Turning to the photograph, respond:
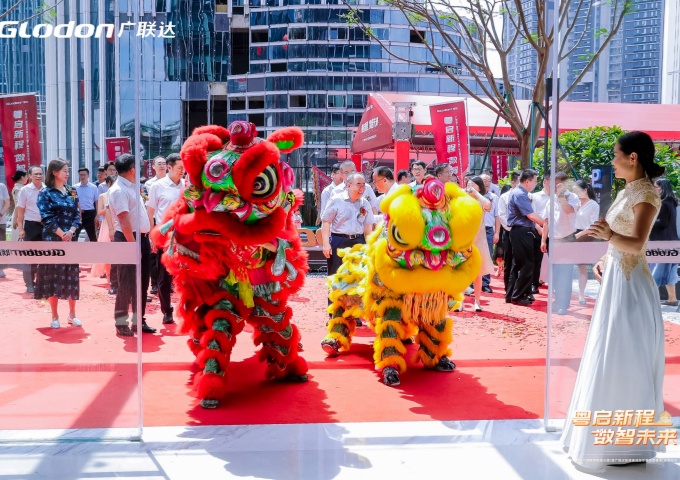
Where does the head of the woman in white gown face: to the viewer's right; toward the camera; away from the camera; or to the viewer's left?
to the viewer's left

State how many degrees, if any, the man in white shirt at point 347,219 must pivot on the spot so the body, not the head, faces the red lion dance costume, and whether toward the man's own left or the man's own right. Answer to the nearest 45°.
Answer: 0° — they already face it

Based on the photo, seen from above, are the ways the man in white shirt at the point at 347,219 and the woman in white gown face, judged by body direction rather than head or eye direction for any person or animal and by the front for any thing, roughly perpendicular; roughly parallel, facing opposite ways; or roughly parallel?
roughly perpendicular

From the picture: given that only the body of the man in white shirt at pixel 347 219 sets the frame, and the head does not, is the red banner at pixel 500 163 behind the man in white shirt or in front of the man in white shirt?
behind

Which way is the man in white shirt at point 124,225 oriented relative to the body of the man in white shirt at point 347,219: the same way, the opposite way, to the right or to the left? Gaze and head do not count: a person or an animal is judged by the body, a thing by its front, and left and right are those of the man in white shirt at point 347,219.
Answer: to the left

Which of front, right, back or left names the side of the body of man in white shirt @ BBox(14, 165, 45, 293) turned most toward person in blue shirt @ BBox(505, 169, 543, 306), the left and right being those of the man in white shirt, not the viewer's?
left

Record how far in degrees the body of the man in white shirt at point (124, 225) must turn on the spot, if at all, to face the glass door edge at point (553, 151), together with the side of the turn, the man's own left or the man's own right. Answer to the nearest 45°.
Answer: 0° — they already face it

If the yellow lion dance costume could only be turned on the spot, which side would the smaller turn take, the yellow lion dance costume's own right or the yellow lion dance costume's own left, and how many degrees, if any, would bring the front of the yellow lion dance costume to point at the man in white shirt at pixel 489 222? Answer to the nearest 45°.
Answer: approximately 135° to the yellow lion dance costume's own left
